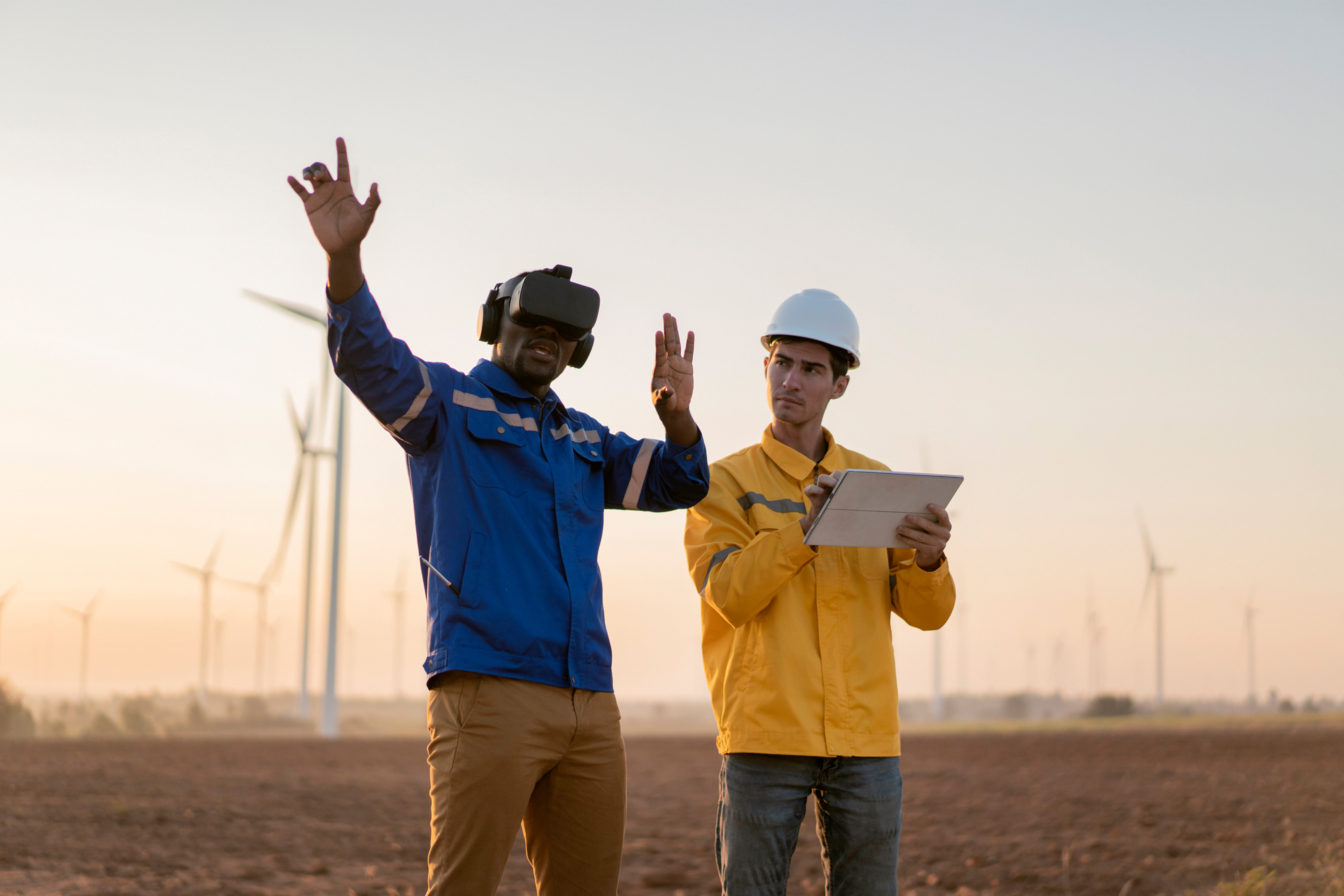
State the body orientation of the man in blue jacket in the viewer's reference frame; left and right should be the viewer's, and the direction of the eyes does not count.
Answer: facing the viewer and to the right of the viewer

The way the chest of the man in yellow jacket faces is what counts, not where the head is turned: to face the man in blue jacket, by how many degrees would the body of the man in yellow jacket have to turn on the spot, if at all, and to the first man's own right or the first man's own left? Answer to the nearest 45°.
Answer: approximately 45° to the first man's own right

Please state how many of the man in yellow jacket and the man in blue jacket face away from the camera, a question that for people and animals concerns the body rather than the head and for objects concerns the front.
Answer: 0
